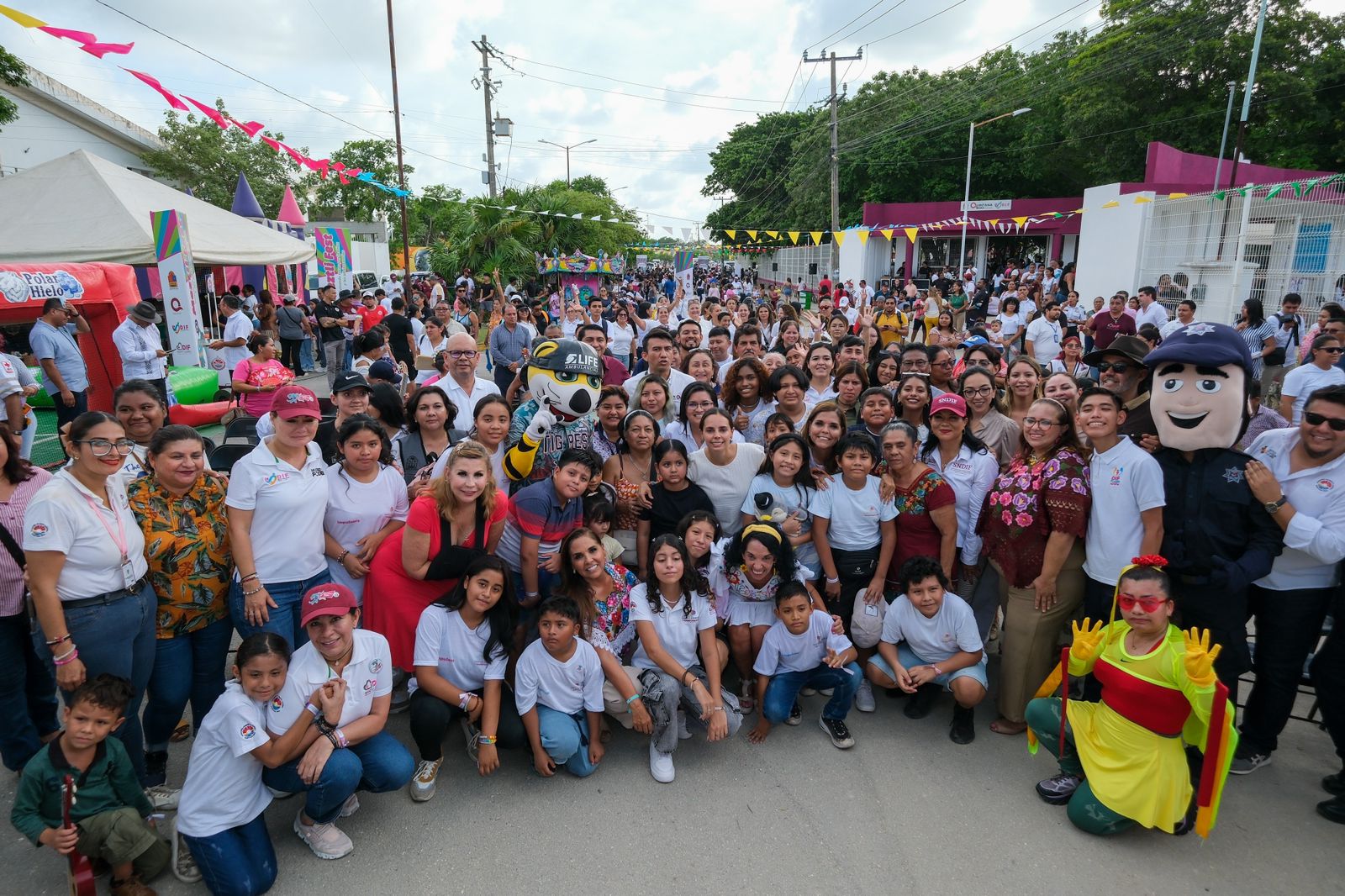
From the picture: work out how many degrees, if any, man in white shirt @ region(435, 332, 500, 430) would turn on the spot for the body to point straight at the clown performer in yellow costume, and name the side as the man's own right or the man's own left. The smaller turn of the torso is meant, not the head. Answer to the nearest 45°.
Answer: approximately 45° to the man's own left

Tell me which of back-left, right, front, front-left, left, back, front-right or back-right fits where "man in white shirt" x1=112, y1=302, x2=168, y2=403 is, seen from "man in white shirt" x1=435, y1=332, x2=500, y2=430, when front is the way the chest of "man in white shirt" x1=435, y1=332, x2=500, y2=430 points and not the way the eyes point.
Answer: back-right

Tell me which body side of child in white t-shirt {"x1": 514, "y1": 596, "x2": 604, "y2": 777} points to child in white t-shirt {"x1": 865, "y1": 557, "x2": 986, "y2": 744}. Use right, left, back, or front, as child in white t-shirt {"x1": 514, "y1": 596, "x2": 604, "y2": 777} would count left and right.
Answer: left

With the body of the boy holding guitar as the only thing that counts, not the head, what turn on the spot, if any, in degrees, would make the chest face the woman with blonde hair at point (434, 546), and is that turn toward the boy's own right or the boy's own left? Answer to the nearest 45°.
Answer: approximately 90° to the boy's own left

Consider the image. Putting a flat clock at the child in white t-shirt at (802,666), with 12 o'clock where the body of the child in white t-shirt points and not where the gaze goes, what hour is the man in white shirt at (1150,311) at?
The man in white shirt is roughly at 7 o'clock from the child in white t-shirt.

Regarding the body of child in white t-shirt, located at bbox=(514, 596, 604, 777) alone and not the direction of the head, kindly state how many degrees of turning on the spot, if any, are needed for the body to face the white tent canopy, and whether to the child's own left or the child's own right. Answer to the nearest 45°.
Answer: approximately 135° to the child's own right

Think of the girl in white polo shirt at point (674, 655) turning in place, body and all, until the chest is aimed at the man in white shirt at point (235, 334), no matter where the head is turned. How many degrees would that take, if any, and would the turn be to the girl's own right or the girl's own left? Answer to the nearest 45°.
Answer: approximately 135° to the girl's own right

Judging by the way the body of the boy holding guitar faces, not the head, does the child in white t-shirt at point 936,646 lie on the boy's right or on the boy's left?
on the boy's left

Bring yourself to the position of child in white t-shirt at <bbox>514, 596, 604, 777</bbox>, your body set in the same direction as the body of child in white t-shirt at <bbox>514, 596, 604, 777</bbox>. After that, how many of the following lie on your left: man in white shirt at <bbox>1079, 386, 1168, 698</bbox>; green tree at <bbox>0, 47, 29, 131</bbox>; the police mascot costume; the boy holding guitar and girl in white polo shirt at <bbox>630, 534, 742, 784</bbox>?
3

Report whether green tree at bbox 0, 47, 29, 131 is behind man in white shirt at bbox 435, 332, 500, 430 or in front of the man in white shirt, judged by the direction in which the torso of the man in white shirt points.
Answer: behind

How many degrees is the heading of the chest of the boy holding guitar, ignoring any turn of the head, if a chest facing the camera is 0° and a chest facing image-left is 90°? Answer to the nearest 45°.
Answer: approximately 0°
